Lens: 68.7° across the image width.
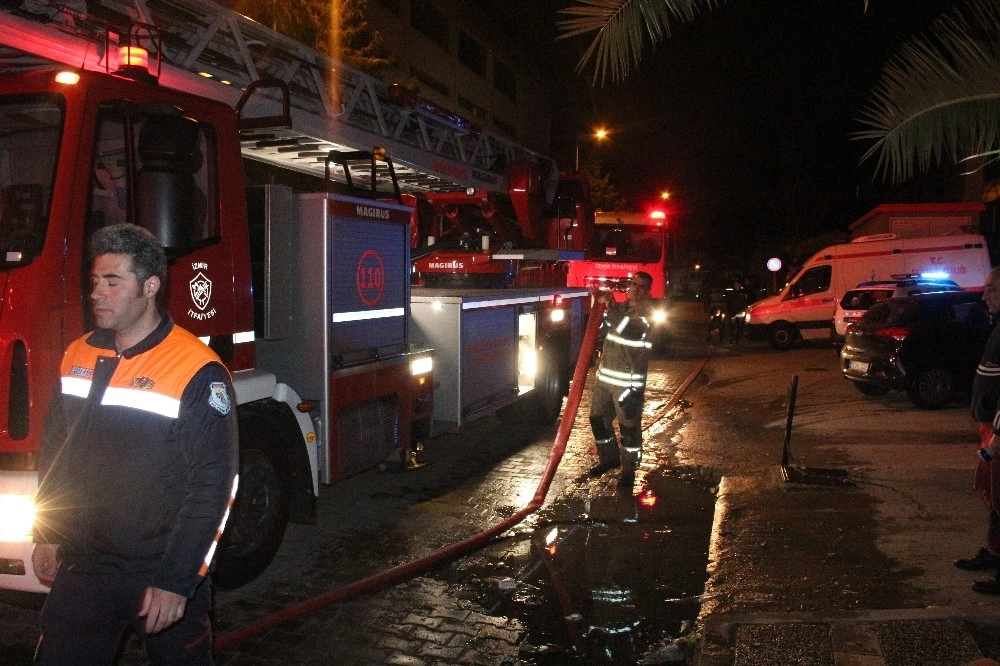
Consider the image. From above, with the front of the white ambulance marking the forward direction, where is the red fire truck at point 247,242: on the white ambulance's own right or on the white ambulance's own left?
on the white ambulance's own left

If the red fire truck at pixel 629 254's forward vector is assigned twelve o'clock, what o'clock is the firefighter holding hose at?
The firefighter holding hose is roughly at 12 o'clock from the red fire truck.

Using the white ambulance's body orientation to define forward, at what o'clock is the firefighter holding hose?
The firefighter holding hose is roughly at 9 o'clock from the white ambulance.

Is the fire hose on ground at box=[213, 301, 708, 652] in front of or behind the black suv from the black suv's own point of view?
behind

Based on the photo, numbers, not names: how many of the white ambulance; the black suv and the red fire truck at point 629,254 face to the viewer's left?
1

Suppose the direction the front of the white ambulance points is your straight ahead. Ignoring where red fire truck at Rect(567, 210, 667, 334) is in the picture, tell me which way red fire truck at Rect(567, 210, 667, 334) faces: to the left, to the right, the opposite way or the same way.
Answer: to the left

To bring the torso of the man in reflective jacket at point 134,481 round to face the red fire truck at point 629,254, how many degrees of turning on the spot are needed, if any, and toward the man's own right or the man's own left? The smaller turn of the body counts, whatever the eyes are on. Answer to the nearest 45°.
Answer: approximately 180°

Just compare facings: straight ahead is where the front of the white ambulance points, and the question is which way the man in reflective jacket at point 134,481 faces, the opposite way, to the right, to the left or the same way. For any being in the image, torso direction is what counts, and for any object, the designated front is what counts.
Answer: to the left

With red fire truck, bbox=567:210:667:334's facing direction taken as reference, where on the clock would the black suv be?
The black suv is roughly at 11 o'clock from the red fire truck.

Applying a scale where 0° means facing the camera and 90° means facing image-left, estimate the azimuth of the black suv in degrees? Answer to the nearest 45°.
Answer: approximately 225°

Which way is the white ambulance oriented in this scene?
to the viewer's left

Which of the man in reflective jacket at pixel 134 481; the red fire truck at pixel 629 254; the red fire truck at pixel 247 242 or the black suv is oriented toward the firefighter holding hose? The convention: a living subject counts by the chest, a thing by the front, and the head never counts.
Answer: the red fire truck at pixel 629 254

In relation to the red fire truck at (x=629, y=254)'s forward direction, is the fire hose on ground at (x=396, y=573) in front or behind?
in front

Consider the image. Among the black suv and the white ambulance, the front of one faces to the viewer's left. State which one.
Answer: the white ambulance

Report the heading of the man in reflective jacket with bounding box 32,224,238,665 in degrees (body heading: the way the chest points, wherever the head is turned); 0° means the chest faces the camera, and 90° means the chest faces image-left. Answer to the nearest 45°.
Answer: approximately 45°

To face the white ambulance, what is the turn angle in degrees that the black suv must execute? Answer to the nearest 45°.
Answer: approximately 45° to its left

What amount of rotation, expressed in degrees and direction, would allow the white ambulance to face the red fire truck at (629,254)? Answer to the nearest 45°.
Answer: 0° — it already faces it
